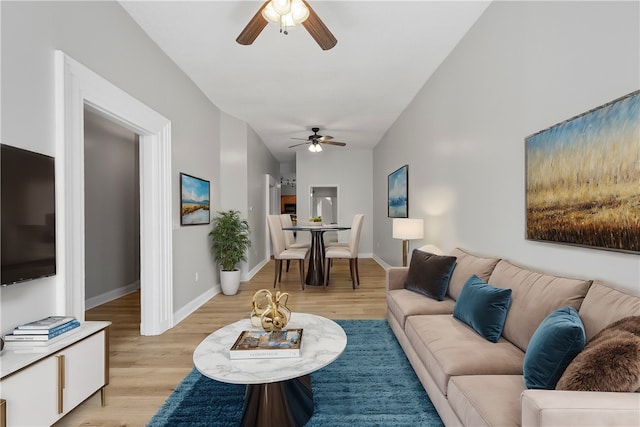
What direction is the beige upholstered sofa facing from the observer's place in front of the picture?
facing the viewer and to the left of the viewer

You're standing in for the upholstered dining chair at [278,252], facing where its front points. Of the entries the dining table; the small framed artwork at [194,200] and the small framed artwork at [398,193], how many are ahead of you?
2

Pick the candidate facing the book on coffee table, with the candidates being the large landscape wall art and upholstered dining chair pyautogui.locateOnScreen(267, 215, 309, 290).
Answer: the large landscape wall art

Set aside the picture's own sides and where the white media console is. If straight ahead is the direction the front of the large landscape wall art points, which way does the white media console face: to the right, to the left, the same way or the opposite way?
the opposite way

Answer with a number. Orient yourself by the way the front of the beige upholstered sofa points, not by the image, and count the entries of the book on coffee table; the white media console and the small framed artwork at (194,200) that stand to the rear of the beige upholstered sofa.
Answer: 0

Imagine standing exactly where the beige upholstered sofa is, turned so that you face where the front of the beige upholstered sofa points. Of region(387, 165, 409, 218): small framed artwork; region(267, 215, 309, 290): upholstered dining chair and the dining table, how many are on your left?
0

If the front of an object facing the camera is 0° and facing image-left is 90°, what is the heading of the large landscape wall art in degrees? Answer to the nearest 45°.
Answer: approximately 45°

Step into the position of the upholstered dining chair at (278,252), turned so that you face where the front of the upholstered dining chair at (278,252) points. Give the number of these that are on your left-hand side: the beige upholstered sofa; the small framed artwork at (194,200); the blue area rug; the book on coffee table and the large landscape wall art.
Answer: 0

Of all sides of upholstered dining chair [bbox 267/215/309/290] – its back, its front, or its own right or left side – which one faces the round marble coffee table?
right

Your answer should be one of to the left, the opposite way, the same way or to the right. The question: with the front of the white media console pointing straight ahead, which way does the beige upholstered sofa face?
the opposite way

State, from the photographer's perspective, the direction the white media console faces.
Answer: facing the viewer and to the right of the viewer

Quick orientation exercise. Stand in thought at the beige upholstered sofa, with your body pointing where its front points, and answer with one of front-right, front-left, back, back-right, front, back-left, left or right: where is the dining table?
right

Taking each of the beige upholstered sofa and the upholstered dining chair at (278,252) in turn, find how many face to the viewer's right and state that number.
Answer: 1

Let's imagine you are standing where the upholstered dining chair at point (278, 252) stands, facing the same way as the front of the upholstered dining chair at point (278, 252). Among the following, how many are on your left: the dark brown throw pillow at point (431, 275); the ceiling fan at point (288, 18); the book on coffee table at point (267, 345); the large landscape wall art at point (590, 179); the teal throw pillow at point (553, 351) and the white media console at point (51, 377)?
0

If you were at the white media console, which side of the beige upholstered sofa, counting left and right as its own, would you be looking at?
front

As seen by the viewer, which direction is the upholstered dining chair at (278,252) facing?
to the viewer's right

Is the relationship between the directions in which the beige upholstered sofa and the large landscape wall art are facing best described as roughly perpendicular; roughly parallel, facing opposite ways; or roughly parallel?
roughly parallel

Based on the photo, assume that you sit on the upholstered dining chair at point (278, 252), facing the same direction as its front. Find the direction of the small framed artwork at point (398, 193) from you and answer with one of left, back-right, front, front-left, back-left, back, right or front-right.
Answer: front

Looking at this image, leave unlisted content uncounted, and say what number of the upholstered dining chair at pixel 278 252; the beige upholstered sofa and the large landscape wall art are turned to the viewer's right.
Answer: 1
